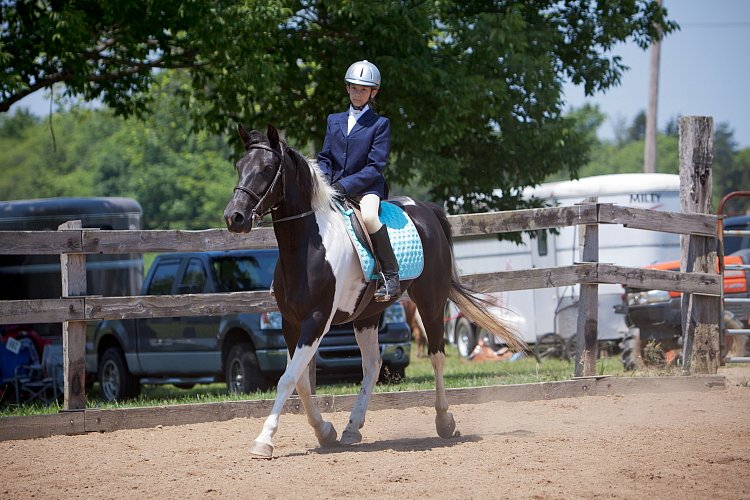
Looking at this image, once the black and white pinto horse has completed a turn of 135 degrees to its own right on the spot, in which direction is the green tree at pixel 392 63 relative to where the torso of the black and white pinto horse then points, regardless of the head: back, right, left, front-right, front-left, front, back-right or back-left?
front

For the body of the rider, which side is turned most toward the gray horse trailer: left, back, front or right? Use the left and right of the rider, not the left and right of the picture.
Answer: right

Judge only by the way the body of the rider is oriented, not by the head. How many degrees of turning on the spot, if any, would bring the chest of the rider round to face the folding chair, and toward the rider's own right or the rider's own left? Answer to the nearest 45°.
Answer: approximately 90° to the rider's own right

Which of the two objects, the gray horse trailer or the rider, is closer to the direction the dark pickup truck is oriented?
the rider

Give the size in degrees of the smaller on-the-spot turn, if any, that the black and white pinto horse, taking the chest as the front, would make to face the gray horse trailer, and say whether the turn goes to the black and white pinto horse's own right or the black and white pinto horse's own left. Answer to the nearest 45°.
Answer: approximately 90° to the black and white pinto horse's own right

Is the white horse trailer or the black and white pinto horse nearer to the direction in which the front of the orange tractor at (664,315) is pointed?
the black and white pinto horse

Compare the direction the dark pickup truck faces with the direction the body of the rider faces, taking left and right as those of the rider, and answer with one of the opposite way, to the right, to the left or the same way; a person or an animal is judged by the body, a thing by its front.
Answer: to the left

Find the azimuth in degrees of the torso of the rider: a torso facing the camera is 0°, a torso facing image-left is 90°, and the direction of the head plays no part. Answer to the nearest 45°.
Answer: approximately 45°

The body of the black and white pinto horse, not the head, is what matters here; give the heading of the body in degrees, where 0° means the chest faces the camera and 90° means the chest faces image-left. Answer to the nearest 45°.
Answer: approximately 45°
